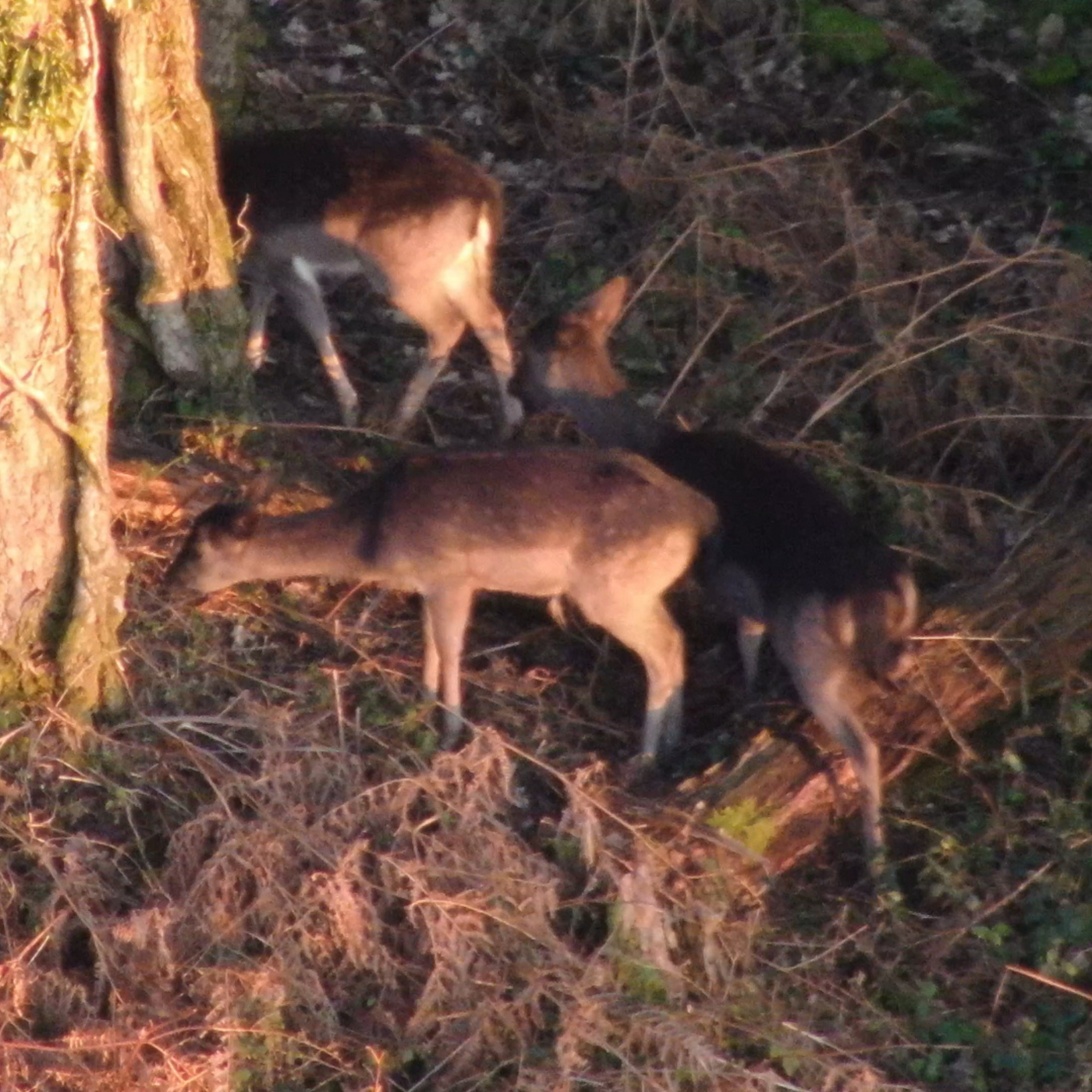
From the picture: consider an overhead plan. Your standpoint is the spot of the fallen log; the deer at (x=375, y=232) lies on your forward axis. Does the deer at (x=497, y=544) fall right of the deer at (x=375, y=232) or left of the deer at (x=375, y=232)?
left

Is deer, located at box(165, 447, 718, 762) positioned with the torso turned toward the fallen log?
no

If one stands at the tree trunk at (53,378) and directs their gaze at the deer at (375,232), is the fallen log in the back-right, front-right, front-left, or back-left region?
front-right

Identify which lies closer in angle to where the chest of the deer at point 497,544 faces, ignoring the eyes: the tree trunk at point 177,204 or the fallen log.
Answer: the tree trunk

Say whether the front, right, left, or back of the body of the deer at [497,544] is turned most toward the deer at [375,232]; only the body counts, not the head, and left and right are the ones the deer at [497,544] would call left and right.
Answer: right

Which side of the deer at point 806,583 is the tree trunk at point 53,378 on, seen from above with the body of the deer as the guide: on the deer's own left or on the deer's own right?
on the deer's own left

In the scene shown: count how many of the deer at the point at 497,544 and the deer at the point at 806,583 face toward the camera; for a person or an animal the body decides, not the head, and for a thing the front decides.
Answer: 0

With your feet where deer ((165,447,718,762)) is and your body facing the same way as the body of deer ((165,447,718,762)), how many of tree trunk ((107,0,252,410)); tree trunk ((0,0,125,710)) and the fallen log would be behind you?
1

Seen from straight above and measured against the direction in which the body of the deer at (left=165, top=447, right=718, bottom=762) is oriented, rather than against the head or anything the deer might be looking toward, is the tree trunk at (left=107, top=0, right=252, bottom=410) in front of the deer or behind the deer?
in front

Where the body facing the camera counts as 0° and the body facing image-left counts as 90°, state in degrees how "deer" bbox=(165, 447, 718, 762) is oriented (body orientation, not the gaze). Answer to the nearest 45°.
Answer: approximately 90°

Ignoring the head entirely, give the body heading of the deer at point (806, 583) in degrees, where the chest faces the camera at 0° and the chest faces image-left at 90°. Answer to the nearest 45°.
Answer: approximately 135°

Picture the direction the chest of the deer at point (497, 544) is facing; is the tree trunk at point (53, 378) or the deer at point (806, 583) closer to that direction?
the tree trunk

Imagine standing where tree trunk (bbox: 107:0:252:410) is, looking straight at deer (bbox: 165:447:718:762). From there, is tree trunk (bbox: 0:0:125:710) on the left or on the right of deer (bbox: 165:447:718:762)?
right
